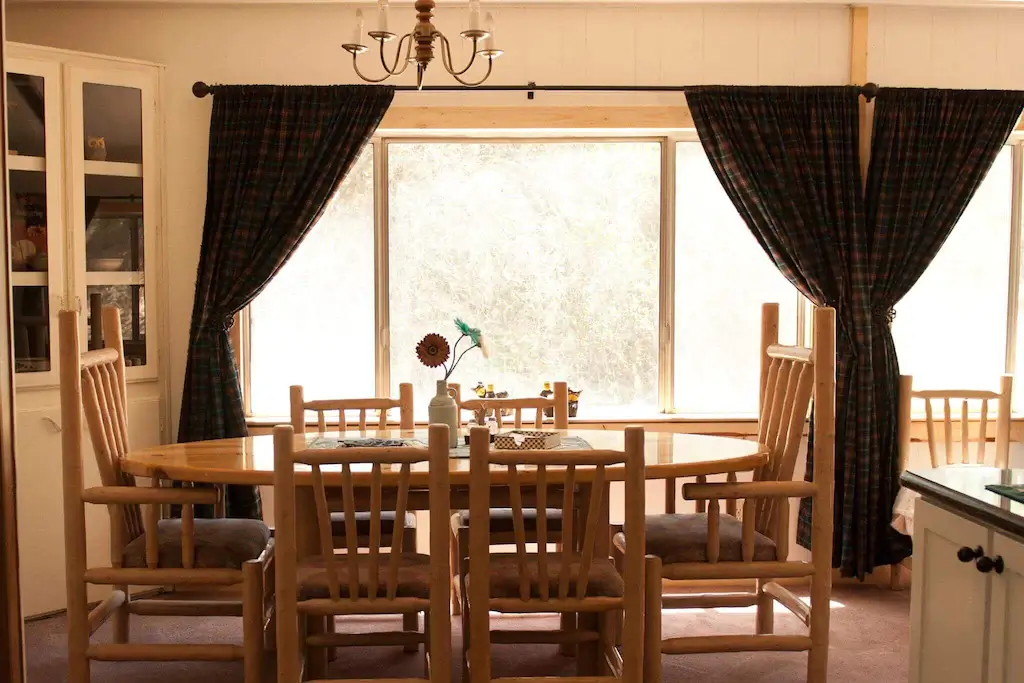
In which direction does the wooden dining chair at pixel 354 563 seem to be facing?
away from the camera

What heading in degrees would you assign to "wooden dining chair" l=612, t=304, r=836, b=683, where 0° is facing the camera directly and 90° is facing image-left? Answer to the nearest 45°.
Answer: approximately 90°

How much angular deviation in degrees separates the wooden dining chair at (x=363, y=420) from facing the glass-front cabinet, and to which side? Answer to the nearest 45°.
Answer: approximately 135° to its right

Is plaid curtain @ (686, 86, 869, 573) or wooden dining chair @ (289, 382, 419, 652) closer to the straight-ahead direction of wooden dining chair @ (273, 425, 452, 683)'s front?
the wooden dining chair

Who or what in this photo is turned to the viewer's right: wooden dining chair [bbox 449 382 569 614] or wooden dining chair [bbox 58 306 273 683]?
wooden dining chair [bbox 58 306 273 683]

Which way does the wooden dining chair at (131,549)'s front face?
to the viewer's right

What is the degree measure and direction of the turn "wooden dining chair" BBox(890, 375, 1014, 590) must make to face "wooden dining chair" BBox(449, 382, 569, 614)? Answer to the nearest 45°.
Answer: approximately 45° to its right

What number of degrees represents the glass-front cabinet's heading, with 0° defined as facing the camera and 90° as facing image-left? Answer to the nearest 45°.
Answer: approximately 315°

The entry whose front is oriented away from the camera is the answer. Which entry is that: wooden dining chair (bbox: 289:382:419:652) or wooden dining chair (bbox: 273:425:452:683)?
wooden dining chair (bbox: 273:425:452:683)
